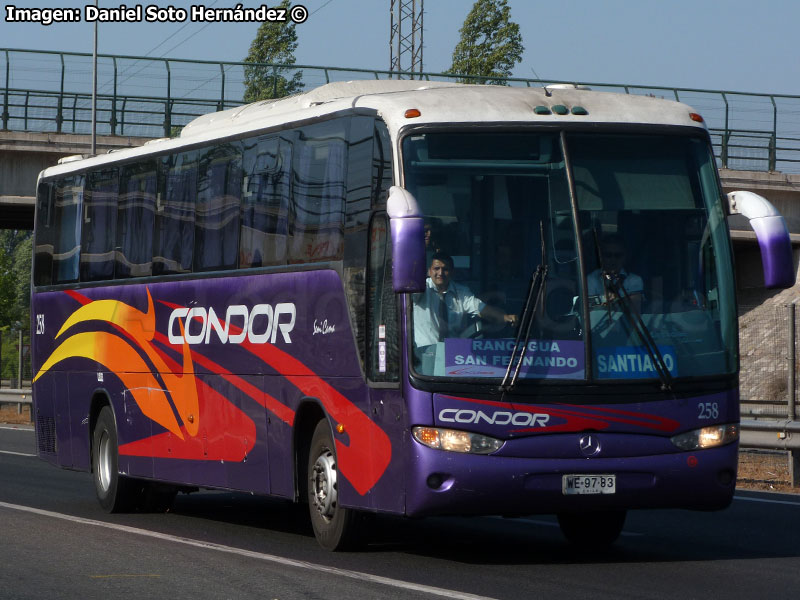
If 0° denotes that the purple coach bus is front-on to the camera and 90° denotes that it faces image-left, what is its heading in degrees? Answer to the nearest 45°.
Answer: approximately 315°

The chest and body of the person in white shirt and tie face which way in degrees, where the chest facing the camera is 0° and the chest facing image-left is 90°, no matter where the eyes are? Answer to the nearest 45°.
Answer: approximately 0°

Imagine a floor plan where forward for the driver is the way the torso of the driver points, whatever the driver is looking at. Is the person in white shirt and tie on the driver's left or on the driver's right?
on the driver's right

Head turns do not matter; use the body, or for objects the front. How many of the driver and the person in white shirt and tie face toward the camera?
2

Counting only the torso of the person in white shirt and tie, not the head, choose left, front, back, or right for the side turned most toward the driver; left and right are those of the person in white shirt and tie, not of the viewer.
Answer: left
